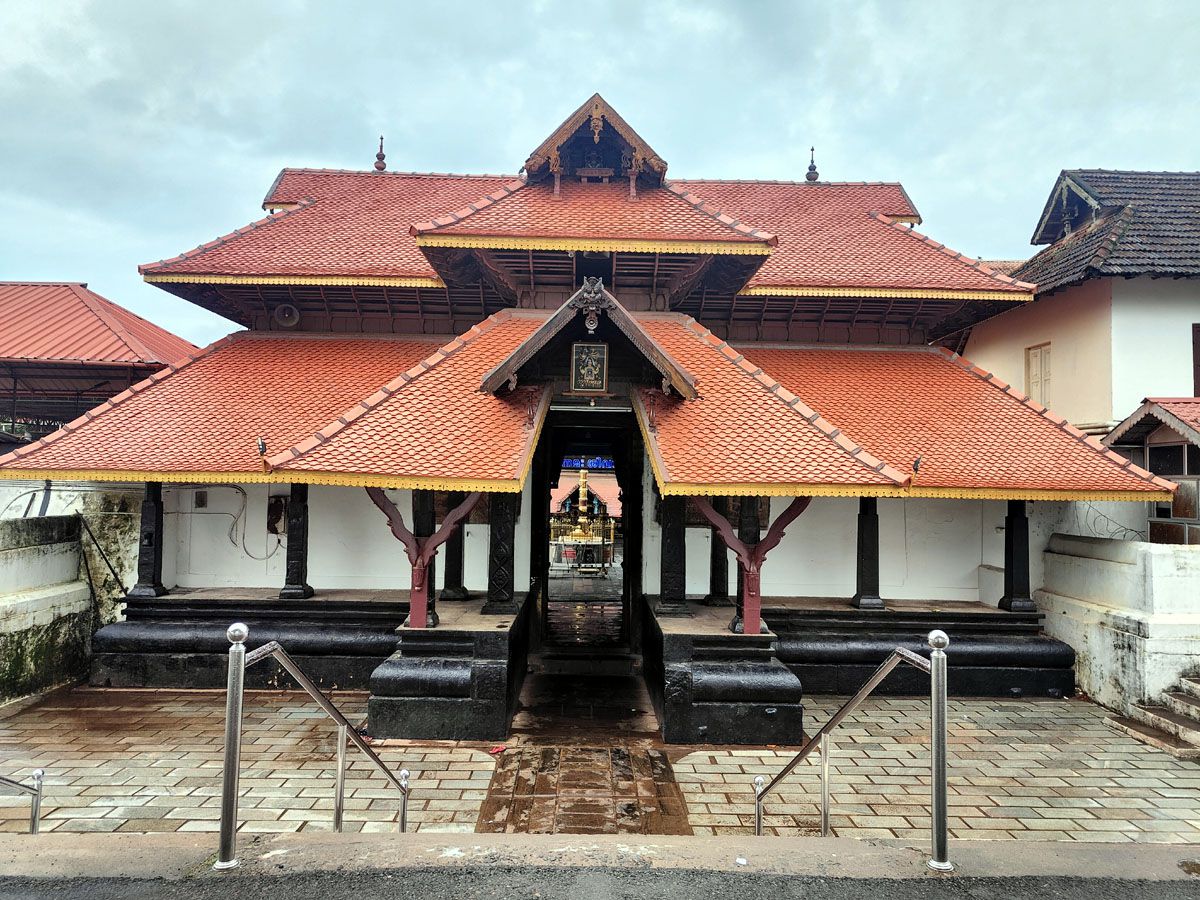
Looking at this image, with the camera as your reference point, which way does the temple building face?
facing the viewer
